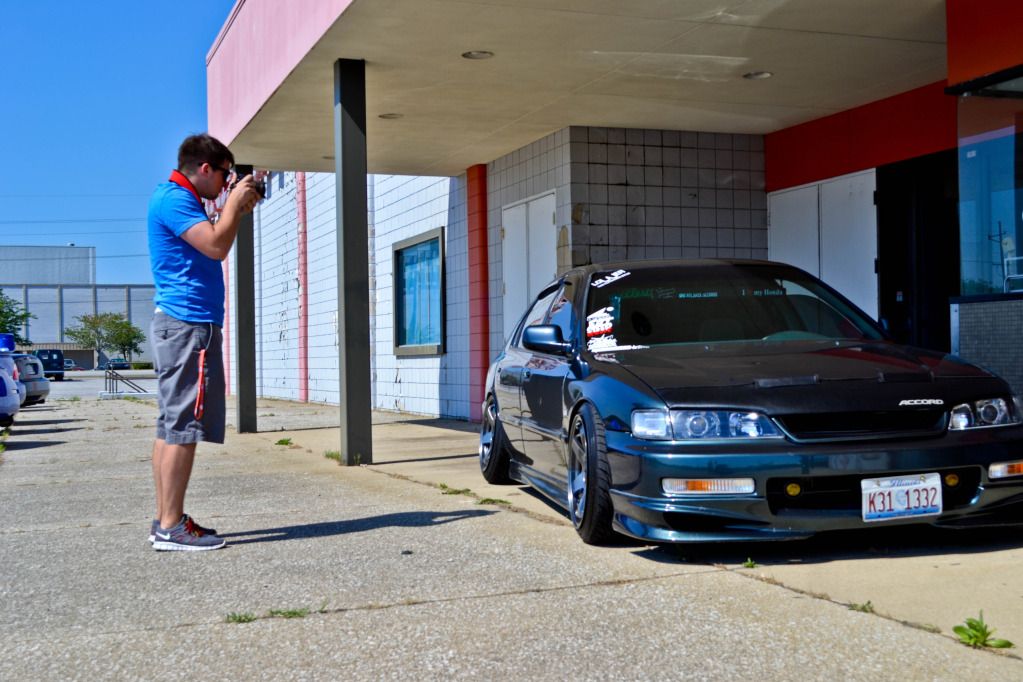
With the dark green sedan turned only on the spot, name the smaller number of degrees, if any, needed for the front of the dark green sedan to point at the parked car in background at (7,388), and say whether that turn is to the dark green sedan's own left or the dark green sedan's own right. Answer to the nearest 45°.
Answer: approximately 180°

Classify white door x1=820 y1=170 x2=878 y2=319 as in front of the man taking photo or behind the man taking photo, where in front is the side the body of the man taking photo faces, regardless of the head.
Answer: in front

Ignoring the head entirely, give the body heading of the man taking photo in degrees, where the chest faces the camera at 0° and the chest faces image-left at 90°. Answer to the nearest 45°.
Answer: approximately 270°

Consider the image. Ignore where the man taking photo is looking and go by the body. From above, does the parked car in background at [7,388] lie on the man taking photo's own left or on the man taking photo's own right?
on the man taking photo's own left

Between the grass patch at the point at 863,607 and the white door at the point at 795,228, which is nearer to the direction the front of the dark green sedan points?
the grass patch

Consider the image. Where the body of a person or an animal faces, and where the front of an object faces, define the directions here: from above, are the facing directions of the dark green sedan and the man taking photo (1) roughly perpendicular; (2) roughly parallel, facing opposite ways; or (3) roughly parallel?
roughly perpendicular

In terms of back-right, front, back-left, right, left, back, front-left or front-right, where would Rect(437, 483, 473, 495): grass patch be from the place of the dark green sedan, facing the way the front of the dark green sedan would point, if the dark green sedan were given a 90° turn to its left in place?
left

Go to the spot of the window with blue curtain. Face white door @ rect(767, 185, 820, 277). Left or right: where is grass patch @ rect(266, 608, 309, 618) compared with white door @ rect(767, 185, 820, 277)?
right

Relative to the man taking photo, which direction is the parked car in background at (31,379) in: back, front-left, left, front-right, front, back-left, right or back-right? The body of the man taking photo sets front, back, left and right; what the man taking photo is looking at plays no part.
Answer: left

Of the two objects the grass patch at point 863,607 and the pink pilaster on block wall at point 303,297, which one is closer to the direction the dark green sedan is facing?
the grass patch

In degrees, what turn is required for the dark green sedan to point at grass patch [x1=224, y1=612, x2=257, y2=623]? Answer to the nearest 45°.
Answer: approximately 90° to its right

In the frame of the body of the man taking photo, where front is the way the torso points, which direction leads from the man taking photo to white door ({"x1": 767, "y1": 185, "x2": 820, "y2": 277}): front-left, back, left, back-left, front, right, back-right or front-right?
front-left

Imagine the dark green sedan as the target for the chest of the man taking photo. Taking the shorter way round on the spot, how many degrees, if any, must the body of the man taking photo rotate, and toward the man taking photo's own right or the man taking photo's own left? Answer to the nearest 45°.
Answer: approximately 45° to the man taking photo's own right

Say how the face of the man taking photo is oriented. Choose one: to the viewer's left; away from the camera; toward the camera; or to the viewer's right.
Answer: to the viewer's right

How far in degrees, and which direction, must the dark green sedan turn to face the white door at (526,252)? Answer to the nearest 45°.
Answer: approximately 135° to its left

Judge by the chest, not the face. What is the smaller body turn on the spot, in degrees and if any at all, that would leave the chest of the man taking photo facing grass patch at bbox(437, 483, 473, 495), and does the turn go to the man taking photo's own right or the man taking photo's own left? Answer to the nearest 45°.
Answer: approximately 45° to the man taking photo's own left

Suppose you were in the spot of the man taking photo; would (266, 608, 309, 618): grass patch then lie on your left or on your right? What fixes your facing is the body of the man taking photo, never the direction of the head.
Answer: on your right

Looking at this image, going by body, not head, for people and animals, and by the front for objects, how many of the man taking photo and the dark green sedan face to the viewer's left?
0

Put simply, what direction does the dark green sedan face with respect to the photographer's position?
facing the viewer and to the right of the viewer

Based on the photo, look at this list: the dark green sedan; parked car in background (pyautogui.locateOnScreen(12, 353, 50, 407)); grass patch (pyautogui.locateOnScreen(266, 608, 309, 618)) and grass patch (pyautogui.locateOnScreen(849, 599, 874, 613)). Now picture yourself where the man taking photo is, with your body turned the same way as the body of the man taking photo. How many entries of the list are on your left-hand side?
1
